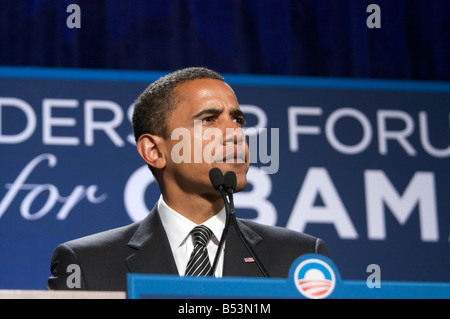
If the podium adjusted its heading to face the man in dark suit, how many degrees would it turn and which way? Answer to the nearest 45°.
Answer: approximately 180°

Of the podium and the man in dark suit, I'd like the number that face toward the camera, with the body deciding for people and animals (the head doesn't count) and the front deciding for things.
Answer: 2

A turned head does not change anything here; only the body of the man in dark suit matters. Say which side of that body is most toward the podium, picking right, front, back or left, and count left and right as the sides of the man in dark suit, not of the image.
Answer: front

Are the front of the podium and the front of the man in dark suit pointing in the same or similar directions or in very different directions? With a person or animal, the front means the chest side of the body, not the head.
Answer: same or similar directions

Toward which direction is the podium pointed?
toward the camera

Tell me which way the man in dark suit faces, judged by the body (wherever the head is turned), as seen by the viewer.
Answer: toward the camera

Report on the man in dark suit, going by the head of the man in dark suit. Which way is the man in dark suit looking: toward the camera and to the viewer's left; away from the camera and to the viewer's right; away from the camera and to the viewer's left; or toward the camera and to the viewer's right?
toward the camera and to the viewer's right
